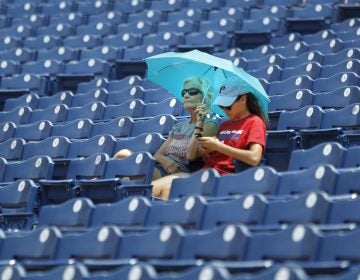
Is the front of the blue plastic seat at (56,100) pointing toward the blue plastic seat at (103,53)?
no

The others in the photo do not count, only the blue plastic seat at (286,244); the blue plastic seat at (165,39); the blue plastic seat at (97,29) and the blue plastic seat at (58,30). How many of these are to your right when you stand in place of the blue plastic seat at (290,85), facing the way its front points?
3

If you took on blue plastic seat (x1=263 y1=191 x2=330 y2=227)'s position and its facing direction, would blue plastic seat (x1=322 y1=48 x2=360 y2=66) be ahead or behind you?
behind

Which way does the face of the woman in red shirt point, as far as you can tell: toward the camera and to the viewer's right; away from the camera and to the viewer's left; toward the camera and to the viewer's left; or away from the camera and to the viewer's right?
toward the camera and to the viewer's left

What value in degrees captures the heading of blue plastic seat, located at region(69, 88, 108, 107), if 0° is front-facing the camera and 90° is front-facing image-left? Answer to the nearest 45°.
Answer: approximately 45°

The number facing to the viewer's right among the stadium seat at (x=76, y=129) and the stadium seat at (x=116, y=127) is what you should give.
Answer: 0

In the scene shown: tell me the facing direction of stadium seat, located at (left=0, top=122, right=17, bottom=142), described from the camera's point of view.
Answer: facing the viewer and to the left of the viewer

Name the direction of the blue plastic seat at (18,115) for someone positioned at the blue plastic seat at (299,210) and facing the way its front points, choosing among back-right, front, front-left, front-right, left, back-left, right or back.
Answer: right

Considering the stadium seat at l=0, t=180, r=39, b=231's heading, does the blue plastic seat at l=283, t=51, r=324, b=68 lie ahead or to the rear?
to the rear

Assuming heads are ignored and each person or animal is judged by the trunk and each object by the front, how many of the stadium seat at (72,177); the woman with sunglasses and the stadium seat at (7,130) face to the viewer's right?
0

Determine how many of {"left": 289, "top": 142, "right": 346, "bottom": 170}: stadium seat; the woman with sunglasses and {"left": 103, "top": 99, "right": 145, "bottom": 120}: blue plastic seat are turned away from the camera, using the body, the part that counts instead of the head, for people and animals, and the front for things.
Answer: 0

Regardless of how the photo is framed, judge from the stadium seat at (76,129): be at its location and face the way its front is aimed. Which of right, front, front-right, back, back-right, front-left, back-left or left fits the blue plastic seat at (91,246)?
front-left

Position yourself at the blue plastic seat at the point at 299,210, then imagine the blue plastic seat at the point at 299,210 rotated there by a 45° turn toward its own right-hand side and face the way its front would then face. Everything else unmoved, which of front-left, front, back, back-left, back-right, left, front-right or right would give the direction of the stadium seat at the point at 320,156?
right

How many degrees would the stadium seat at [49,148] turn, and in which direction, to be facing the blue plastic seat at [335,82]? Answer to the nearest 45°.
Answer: approximately 135° to its left

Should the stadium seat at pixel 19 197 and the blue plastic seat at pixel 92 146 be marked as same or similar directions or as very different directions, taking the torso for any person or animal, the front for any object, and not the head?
same or similar directions

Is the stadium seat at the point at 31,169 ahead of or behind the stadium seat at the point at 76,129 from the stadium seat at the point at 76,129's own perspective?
ahead

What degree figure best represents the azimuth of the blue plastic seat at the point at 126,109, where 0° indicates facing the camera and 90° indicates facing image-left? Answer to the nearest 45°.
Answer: approximately 45°

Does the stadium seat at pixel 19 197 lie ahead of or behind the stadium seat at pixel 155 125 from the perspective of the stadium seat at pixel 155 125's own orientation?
ahead
